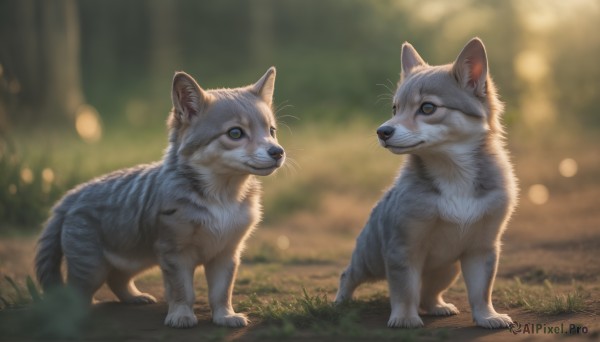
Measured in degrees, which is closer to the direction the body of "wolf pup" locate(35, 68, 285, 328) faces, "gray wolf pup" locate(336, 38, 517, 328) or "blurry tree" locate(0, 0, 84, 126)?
the gray wolf pup

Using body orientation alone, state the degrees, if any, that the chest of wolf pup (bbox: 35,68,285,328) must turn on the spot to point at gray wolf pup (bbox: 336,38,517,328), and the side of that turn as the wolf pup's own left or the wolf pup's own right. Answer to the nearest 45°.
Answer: approximately 45° to the wolf pup's own left

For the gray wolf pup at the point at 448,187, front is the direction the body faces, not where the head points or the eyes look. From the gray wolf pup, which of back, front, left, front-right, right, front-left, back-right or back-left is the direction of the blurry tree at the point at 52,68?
back

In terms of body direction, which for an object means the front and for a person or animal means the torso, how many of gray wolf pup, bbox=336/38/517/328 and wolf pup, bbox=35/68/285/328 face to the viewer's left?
0

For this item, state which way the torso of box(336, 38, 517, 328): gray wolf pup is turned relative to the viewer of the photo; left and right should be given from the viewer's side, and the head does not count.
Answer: facing the viewer and to the right of the viewer

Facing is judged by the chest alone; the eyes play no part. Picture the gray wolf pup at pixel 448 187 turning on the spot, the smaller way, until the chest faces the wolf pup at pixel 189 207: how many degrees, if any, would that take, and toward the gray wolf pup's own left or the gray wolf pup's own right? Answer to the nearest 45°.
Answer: approximately 135° to the gray wolf pup's own right

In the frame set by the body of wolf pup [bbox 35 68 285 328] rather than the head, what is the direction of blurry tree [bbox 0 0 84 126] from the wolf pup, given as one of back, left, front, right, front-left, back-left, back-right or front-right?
back-left
